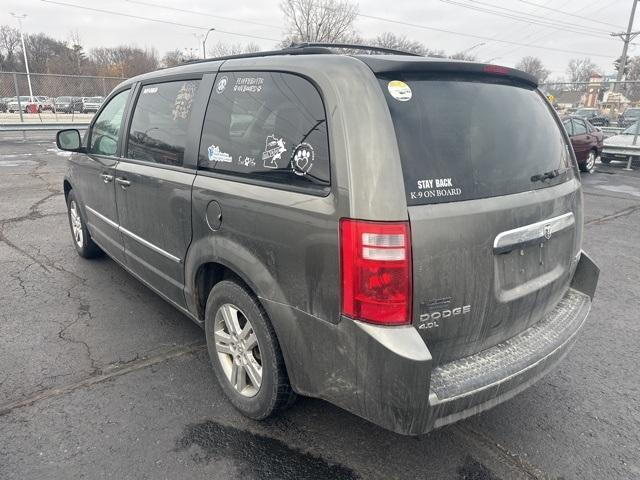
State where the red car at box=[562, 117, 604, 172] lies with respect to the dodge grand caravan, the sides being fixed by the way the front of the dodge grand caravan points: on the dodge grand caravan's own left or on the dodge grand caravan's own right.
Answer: on the dodge grand caravan's own right

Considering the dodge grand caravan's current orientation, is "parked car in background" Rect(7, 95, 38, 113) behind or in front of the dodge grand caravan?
in front

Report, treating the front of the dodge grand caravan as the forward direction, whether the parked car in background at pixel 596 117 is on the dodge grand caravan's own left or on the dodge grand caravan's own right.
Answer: on the dodge grand caravan's own right

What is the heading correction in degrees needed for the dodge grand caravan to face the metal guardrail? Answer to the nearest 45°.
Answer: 0° — it already faces it

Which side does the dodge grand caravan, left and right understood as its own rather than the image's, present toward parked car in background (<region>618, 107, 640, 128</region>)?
right

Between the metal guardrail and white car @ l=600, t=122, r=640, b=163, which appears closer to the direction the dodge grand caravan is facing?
the metal guardrail

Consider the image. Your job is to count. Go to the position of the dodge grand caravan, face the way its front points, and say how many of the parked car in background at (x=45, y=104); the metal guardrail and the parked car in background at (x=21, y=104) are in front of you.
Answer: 3

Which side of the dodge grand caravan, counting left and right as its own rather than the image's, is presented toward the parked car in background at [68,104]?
front

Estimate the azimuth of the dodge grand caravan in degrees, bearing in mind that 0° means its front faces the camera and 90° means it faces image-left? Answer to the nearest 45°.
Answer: approximately 135°

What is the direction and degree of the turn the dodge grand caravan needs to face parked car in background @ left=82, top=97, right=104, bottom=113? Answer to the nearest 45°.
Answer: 0° — it already faces it

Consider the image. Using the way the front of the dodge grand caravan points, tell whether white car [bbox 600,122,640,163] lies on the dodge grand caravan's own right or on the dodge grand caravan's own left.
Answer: on the dodge grand caravan's own right
